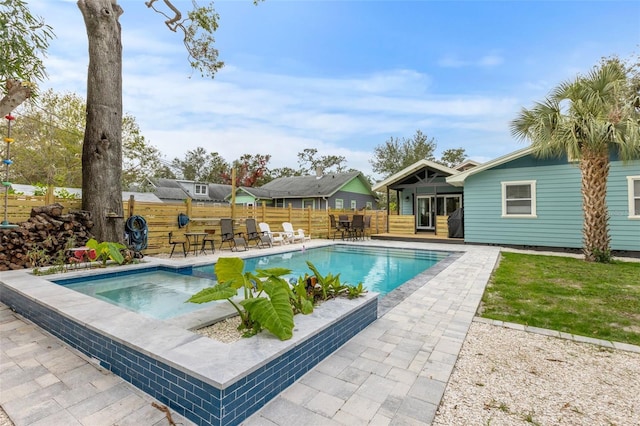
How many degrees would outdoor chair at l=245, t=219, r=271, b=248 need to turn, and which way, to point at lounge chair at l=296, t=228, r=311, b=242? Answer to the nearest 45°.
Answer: approximately 90° to its left

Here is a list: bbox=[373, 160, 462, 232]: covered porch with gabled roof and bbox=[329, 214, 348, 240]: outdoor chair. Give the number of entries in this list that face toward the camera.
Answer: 1

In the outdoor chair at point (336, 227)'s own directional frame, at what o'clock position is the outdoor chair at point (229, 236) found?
the outdoor chair at point (229, 236) is roughly at 4 o'clock from the outdoor chair at point (336, 227).

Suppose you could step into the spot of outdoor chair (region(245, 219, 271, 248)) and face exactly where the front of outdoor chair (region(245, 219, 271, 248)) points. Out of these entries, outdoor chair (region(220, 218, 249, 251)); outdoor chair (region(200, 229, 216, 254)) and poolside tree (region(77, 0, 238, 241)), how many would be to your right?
3

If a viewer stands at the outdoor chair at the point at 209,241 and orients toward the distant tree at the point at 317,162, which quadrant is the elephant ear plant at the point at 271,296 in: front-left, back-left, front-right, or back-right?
back-right

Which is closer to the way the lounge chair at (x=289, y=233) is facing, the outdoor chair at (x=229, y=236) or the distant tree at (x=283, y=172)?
the outdoor chair

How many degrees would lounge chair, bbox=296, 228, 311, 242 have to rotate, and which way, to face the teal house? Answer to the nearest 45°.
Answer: approximately 45° to its left

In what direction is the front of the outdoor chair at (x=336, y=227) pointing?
to the viewer's right
